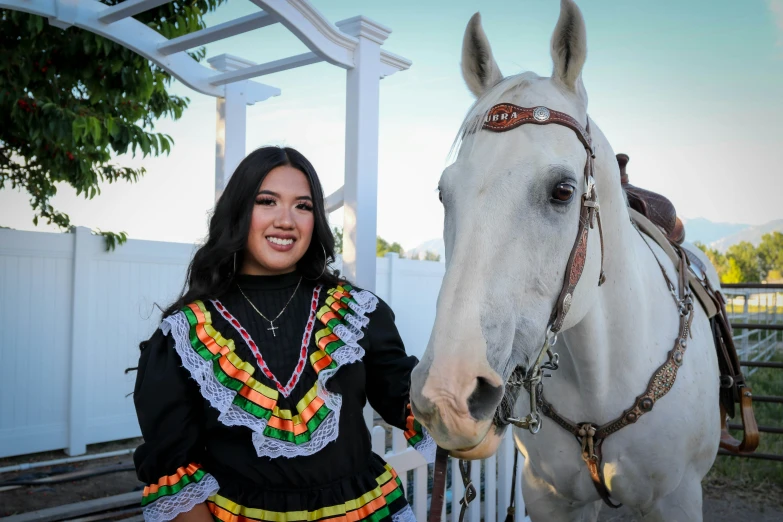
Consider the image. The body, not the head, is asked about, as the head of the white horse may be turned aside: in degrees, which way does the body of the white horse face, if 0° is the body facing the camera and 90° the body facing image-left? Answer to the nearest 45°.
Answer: approximately 45°

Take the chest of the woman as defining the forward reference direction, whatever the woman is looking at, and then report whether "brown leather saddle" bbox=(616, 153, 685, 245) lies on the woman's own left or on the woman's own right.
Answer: on the woman's own left

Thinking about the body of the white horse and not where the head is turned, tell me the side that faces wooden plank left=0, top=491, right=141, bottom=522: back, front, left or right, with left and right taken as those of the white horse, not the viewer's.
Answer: right

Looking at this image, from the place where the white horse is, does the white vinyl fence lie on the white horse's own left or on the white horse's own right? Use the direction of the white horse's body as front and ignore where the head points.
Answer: on the white horse's own right

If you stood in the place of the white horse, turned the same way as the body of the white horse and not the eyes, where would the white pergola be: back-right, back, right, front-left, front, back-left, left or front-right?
right

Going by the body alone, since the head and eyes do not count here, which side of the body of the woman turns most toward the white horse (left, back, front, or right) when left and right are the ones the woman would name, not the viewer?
left

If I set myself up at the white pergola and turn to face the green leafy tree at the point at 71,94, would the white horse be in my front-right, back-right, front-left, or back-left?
back-left

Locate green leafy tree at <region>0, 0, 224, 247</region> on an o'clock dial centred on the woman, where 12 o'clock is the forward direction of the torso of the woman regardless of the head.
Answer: The green leafy tree is roughly at 5 o'clock from the woman.

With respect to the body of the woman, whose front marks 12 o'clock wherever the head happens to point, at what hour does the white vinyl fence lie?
The white vinyl fence is roughly at 5 o'clock from the woman.

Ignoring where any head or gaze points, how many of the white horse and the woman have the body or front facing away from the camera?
0

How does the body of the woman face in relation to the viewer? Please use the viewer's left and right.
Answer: facing the viewer
